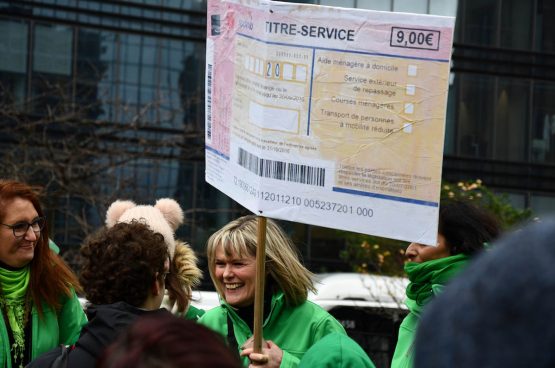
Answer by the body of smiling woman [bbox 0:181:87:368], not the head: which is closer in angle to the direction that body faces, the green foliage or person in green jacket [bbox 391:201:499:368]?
the person in green jacket

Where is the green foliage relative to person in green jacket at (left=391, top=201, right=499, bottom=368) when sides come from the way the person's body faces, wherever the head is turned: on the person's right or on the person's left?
on the person's right

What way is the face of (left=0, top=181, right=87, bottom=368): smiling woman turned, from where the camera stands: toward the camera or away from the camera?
toward the camera

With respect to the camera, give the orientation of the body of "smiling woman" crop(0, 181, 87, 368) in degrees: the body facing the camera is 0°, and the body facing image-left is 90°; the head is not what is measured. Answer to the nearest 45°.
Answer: approximately 0°

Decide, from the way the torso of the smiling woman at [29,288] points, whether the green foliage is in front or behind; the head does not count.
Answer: behind

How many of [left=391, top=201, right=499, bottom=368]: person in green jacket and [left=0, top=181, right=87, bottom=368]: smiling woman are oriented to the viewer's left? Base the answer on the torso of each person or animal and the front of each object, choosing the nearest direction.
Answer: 1

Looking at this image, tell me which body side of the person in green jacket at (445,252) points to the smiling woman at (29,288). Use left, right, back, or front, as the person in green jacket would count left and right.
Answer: front

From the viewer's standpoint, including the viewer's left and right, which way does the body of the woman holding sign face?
facing the viewer and to the left of the viewer

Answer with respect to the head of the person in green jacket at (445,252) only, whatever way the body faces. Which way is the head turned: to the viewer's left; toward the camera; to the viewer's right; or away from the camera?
to the viewer's left

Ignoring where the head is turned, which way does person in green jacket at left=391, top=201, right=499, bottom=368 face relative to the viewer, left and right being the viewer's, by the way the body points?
facing to the left of the viewer

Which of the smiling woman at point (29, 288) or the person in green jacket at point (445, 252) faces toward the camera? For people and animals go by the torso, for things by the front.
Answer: the smiling woman
